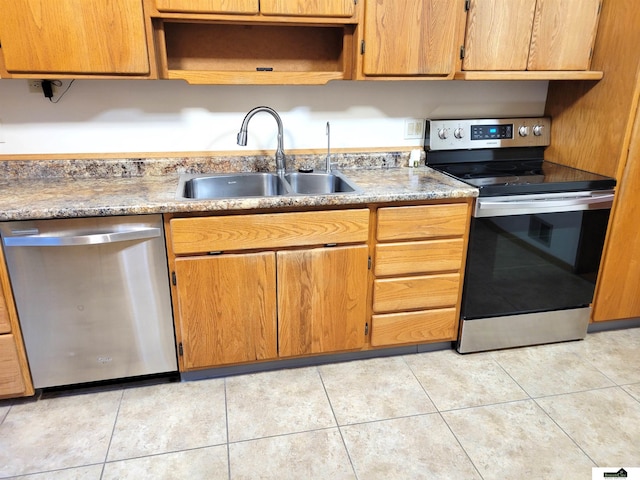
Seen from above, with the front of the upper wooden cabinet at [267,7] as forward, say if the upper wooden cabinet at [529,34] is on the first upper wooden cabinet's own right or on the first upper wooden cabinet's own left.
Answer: on the first upper wooden cabinet's own left

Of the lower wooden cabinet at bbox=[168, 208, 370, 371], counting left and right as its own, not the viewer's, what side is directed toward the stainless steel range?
left

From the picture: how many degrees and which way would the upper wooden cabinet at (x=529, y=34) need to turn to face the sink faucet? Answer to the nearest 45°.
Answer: approximately 45° to its right

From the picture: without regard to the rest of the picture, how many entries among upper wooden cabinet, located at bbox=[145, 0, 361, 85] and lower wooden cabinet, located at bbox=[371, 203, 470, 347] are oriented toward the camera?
2
